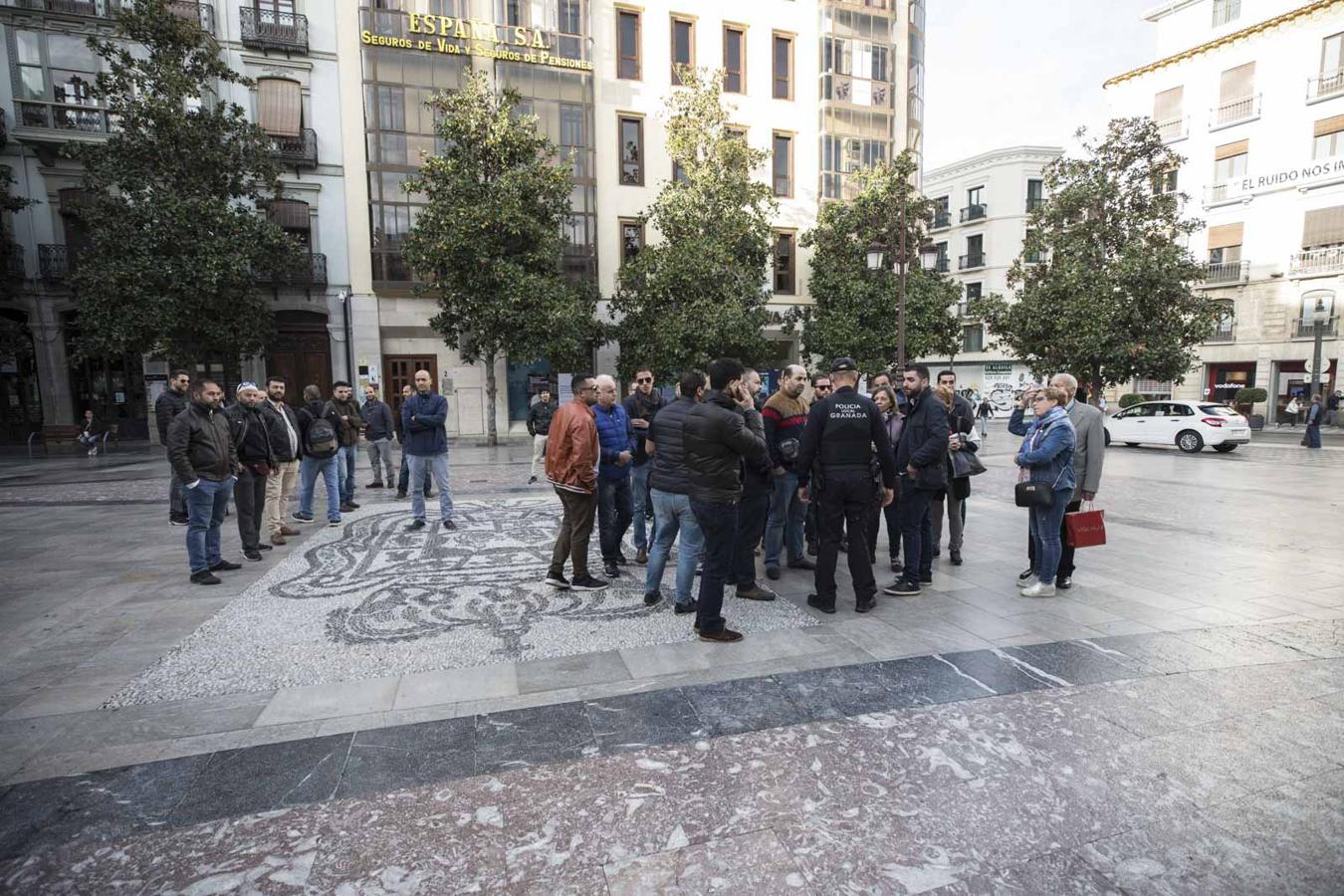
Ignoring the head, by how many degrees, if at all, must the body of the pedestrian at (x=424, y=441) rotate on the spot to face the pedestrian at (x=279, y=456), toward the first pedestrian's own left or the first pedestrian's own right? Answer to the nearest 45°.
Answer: approximately 90° to the first pedestrian's own right

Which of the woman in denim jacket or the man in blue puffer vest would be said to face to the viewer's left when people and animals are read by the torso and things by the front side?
the woman in denim jacket

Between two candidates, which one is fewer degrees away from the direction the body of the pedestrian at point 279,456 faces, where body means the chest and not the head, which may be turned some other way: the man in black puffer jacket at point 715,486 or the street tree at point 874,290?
the man in black puffer jacket

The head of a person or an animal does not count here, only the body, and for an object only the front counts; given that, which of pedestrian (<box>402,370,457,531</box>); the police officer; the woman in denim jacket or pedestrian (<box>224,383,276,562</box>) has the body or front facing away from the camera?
the police officer

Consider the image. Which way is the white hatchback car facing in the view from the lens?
facing away from the viewer and to the left of the viewer

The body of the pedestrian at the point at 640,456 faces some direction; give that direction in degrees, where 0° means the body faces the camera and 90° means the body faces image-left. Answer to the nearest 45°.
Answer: approximately 0°

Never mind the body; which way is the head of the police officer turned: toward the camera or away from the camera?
away from the camera

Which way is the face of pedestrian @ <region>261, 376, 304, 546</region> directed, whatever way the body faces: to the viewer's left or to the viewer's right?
to the viewer's right

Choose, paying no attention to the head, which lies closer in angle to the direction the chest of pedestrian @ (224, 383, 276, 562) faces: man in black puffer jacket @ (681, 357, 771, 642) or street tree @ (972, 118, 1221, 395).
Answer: the man in black puffer jacket

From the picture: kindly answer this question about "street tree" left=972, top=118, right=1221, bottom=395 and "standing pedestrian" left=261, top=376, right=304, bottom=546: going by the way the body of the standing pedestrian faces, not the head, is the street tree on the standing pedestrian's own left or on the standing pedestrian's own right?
on the standing pedestrian's own left

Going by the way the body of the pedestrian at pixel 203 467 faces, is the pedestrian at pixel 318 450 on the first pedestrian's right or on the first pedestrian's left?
on the first pedestrian's left
